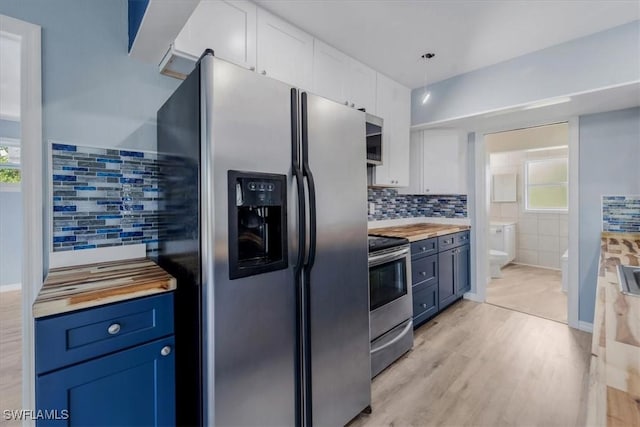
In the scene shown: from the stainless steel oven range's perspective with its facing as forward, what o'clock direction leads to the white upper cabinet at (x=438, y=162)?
The white upper cabinet is roughly at 8 o'clock from the stainless steel oven range.

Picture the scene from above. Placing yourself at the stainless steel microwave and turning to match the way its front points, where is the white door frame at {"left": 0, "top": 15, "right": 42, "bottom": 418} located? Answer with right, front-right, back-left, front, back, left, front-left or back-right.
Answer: right

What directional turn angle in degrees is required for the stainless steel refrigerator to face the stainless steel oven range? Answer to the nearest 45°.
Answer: approximately 90° to its left

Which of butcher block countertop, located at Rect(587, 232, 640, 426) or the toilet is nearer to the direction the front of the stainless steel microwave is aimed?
the butcher block countertop

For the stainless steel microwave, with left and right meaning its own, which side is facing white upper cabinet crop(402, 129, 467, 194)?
left

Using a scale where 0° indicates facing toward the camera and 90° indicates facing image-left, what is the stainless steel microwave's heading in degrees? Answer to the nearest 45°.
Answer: approximately 315°

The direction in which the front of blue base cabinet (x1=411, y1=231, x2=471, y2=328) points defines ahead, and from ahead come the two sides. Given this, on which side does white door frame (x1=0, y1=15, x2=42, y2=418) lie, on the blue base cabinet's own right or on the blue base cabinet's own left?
on the blue base cabinet's own right

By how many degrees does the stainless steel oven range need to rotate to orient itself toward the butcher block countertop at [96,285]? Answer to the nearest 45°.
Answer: approximately 90° to its right

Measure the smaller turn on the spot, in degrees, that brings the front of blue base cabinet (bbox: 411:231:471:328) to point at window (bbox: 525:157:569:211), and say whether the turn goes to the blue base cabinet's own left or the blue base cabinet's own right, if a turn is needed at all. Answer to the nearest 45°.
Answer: approximately 90° to the blue base cabinet's own left
